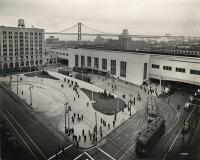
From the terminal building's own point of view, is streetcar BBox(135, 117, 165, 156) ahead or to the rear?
ahead

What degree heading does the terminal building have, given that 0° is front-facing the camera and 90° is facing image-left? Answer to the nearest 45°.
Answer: approximately 45°
